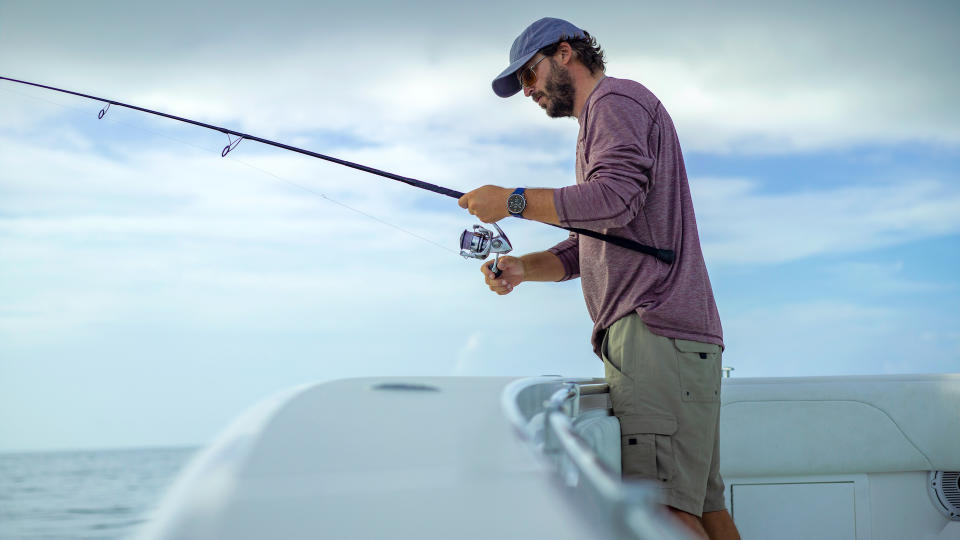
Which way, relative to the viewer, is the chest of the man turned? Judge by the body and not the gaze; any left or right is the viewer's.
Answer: facing to the left of the viewer

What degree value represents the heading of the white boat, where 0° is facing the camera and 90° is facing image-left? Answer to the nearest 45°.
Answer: approximately 90°

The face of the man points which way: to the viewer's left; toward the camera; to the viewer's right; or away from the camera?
to the viewer's left
